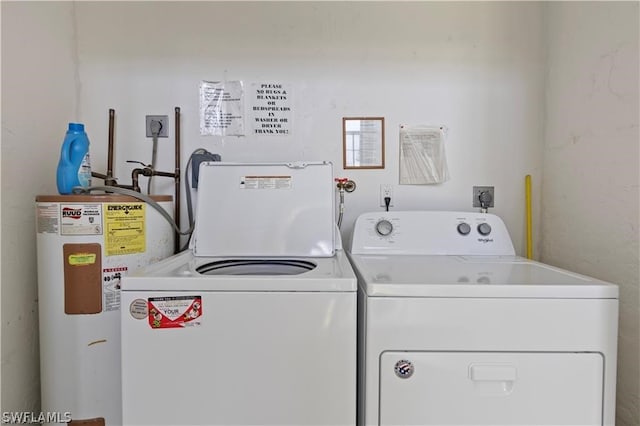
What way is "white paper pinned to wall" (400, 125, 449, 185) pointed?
toward the camera

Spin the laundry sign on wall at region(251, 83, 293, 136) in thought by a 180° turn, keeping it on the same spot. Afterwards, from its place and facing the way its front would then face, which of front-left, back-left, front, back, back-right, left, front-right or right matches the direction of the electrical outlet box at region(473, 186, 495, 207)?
right

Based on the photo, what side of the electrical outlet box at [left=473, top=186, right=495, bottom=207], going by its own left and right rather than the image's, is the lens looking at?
front

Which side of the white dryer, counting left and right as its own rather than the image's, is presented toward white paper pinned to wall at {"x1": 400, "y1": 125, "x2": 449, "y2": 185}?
back

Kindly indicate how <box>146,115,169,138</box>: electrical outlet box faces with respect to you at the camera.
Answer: facing the viewer

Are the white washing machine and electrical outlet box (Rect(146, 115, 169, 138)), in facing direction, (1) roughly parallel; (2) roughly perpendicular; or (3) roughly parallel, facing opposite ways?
roughly parallel

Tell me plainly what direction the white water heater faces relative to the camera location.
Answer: facing the viewer

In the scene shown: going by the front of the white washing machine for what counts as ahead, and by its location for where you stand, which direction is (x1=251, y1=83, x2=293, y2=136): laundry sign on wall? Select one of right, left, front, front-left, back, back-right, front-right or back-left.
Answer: back

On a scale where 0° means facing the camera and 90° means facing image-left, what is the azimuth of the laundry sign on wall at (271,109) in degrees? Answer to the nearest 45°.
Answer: approximately 0°

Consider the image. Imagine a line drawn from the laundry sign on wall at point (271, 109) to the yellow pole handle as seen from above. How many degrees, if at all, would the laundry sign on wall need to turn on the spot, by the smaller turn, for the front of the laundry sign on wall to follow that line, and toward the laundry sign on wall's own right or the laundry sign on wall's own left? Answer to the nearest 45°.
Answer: approximately 90° to the laundry sign on wall's own left

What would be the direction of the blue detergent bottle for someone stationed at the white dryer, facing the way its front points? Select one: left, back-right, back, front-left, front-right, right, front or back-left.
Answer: right

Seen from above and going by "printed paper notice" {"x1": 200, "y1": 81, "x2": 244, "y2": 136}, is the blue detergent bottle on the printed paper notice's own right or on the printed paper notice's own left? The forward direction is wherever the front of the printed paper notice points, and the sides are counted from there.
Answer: on the printed paper notice's own right
